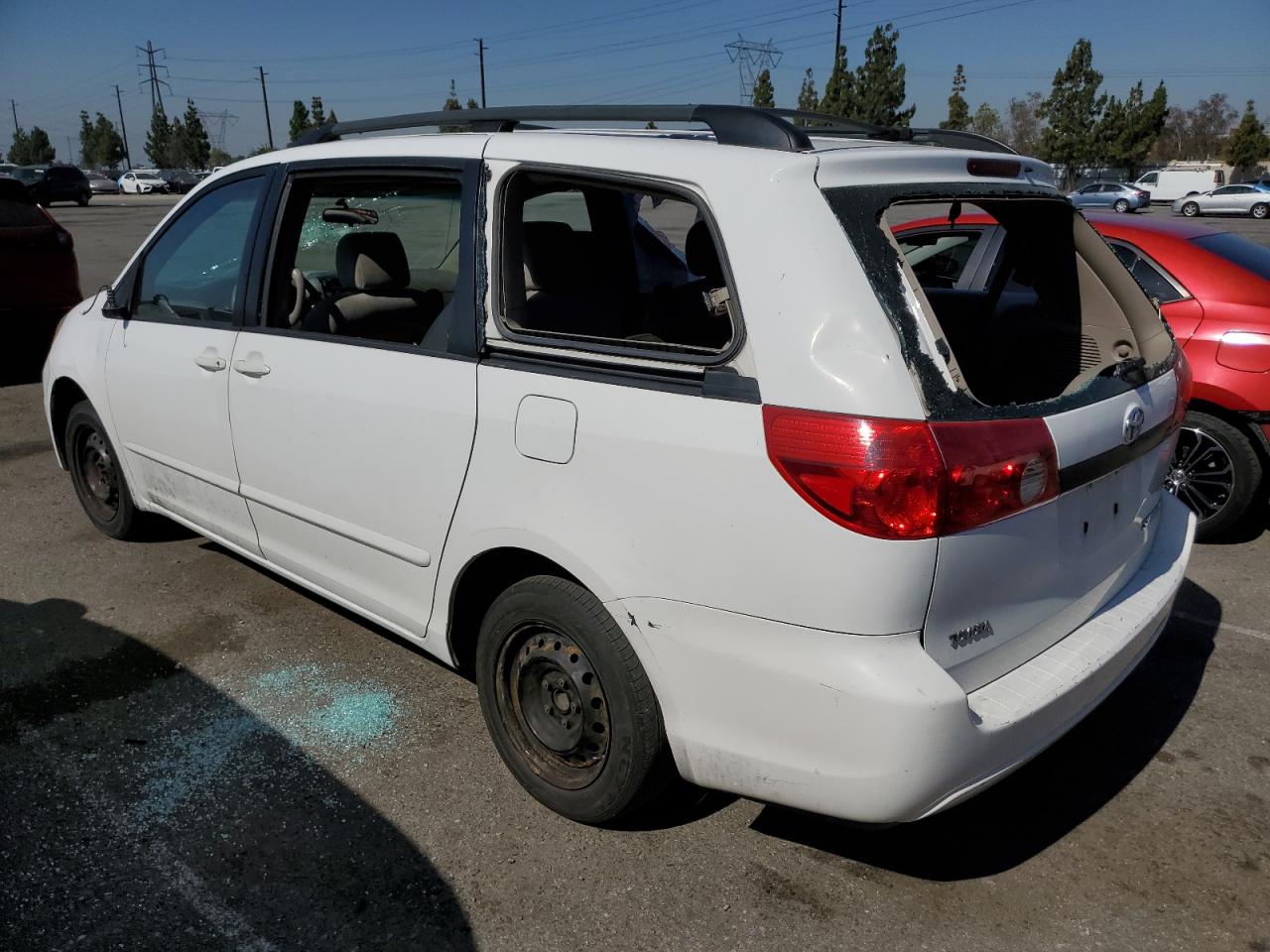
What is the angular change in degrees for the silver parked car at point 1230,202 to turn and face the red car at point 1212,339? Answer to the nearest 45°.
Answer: approximately 90° to its left

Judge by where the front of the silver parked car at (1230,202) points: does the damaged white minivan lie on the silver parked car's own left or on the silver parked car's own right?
on the silver parked car's own left

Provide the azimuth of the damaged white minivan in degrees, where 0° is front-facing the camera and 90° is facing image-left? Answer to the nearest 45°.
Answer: approximately 135°

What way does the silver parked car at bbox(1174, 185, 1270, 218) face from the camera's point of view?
to the viewer's left

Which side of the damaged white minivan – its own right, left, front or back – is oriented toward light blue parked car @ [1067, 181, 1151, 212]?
right

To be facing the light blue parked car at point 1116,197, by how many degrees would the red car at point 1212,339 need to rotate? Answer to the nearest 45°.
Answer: approximately 45° to its right

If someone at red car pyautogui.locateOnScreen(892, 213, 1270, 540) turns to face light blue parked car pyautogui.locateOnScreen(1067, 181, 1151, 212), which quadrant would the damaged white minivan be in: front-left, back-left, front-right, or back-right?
back-left

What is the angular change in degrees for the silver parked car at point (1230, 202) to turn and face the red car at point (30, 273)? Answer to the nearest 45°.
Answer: approximately 90° to its left

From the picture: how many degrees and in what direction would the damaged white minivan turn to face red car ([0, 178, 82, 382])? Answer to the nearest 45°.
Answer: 0° — it already faces it
